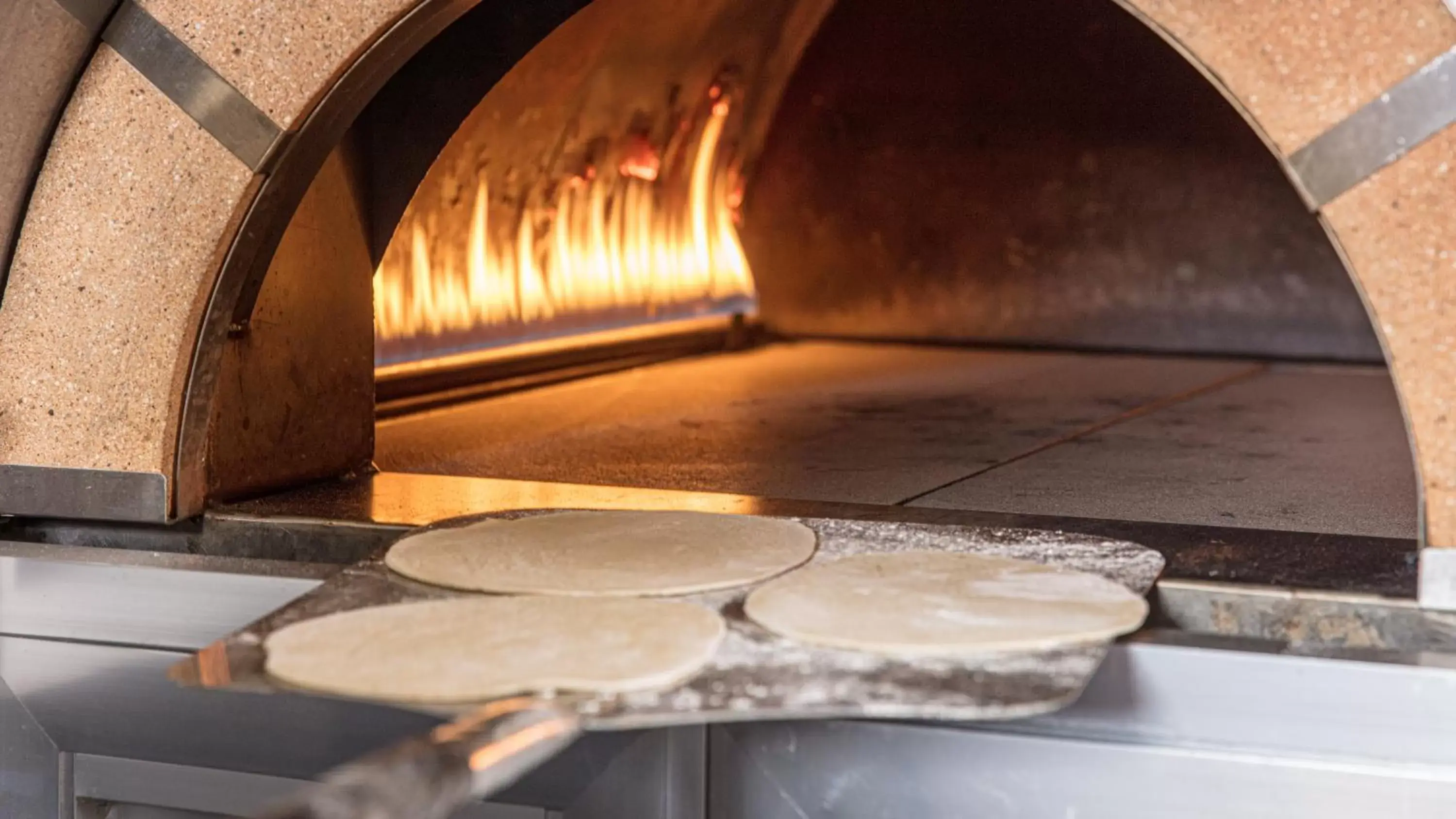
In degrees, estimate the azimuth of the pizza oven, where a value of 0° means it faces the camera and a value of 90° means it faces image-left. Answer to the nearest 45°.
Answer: approximately 45°

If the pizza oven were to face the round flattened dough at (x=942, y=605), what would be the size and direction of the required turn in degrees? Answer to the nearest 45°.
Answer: approximately 45° to its left
